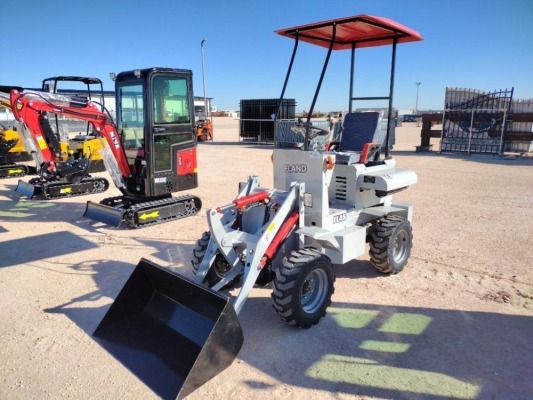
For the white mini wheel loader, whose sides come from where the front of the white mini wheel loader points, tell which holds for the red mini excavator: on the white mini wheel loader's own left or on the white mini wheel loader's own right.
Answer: on the white mini wheel loader's own right

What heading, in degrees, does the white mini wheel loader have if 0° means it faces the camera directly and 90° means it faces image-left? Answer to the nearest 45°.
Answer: approximately 45°

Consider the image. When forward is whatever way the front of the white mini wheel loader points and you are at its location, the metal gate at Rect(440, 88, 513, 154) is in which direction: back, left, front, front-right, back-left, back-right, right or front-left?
back

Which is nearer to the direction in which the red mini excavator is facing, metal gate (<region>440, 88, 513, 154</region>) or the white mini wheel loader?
the white mini wheel loader

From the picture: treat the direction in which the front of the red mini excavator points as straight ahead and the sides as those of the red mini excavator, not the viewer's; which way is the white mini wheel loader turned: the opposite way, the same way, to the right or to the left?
the same way

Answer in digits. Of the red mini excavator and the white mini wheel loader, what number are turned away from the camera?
0

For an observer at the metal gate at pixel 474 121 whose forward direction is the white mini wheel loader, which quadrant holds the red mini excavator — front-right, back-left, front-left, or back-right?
front-right

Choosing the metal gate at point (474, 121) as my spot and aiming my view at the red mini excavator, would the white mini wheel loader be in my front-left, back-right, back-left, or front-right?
front-left
